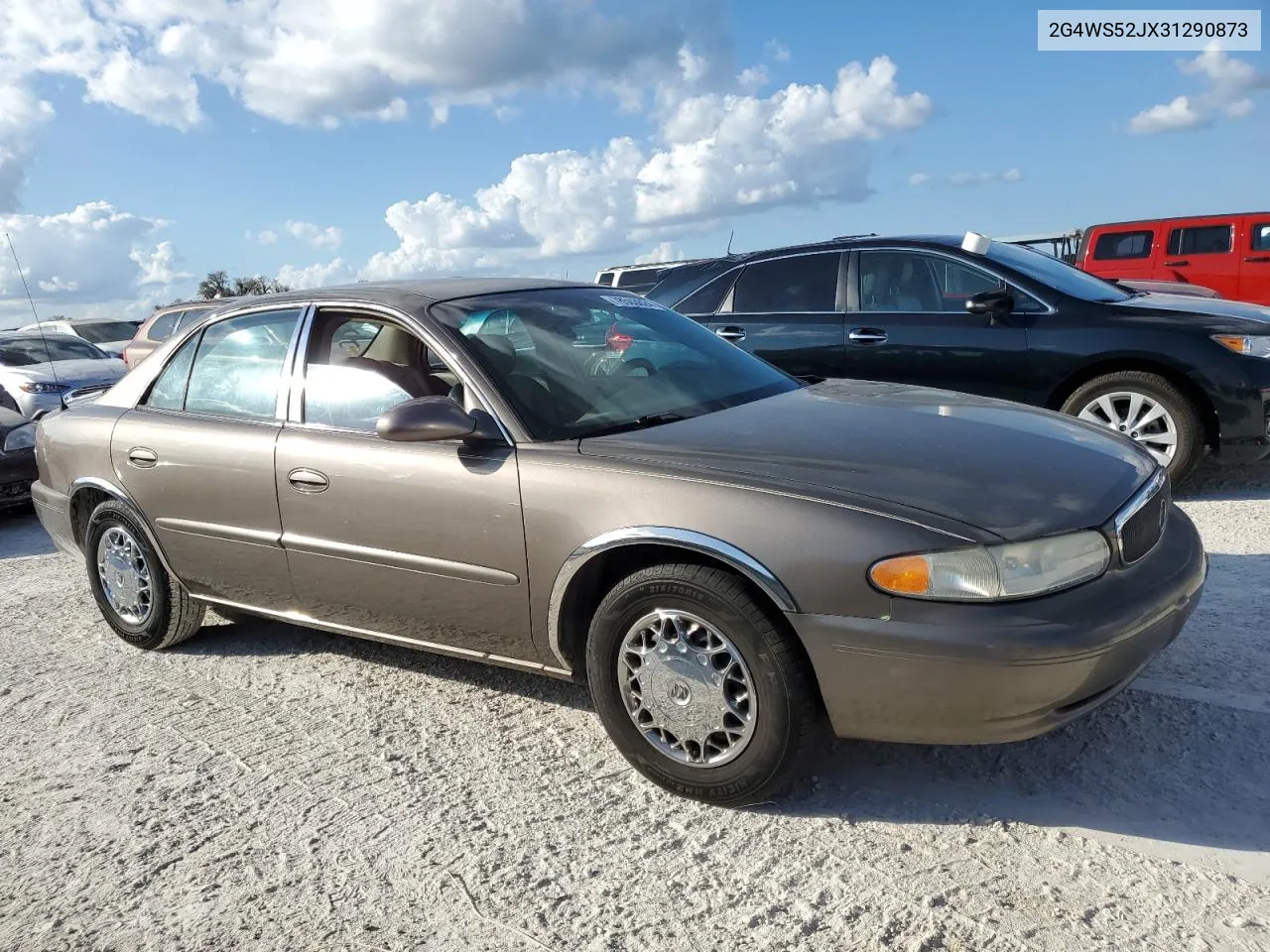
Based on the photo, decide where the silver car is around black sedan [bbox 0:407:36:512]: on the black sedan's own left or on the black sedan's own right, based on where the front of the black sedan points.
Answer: on the black sedan's own left

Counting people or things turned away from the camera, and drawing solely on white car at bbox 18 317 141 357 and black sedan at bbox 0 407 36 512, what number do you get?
0

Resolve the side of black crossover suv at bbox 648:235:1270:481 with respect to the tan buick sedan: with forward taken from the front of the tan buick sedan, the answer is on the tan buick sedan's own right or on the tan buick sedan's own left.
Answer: on the tan buick sedan's own left

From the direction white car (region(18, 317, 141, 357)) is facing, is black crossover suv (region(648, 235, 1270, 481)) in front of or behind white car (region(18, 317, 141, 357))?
in front

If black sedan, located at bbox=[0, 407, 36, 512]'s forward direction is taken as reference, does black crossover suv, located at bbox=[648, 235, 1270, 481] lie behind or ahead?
ahead

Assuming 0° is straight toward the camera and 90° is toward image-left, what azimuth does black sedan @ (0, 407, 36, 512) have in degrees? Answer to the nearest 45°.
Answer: approximately 315°

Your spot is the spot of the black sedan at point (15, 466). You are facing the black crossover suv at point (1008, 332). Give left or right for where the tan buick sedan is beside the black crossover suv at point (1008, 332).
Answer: right

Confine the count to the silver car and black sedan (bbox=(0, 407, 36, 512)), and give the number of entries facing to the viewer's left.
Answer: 0

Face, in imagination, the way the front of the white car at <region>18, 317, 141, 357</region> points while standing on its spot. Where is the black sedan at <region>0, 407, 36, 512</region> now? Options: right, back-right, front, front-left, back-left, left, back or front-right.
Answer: front-right
